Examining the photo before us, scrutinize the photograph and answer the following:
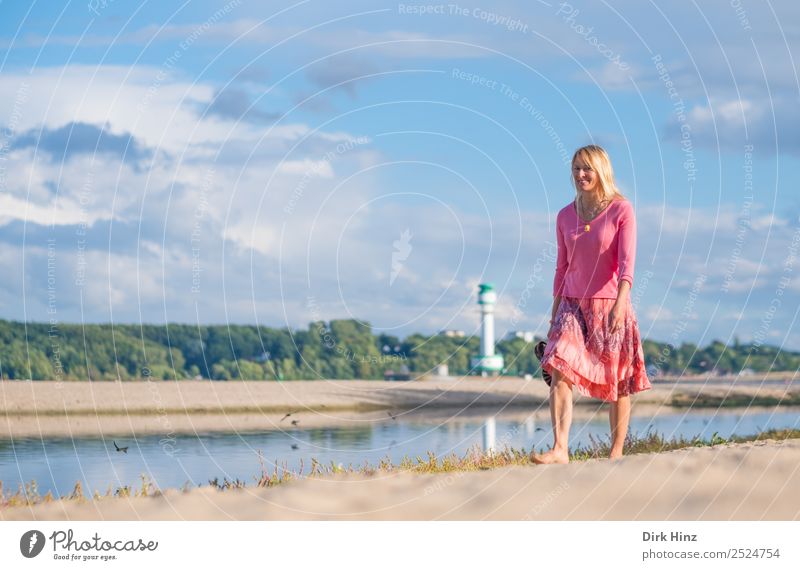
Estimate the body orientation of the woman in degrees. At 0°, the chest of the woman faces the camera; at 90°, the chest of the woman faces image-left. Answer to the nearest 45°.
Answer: approximately 45°

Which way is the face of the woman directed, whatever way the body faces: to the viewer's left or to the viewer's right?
to the viewer's left
